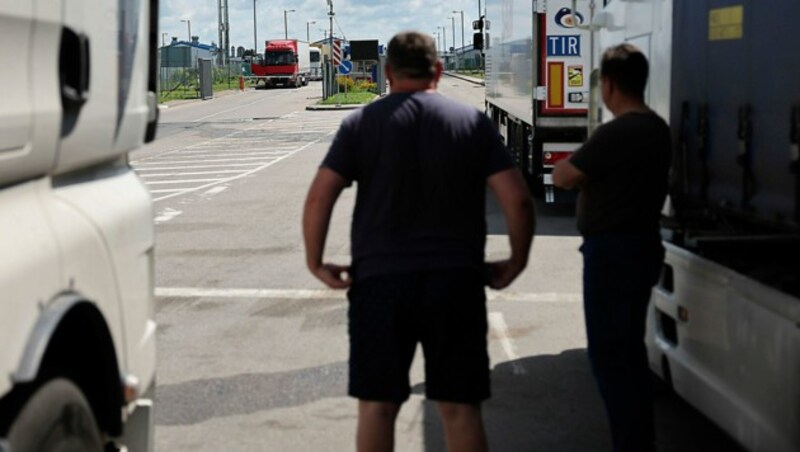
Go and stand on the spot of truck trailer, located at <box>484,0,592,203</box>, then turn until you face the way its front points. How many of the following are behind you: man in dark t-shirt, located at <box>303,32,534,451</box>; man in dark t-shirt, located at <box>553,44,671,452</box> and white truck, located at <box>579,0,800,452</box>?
3

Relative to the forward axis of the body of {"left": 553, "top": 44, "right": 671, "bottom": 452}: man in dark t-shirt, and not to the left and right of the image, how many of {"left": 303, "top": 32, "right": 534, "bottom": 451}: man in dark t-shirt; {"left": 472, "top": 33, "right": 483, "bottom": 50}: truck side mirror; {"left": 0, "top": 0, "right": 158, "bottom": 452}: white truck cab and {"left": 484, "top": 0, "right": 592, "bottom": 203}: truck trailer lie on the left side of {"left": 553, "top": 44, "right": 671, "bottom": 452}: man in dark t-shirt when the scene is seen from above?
2

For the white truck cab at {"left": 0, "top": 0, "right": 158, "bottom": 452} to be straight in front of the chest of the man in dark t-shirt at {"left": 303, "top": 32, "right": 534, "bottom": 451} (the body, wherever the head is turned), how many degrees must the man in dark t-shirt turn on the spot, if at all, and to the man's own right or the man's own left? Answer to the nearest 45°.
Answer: approximately 135° to the man's own left

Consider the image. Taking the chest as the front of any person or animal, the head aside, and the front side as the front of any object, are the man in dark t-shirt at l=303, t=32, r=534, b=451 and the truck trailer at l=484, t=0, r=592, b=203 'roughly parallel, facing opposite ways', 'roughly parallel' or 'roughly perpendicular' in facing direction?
roughly parallel

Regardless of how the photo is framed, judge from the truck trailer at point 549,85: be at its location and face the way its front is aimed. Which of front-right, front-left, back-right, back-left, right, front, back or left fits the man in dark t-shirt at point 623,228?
back

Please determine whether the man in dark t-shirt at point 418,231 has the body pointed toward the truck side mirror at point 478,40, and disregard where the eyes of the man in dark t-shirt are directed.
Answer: yes

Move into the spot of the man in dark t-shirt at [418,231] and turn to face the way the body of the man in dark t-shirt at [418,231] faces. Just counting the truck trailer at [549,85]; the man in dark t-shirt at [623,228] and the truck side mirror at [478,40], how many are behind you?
0

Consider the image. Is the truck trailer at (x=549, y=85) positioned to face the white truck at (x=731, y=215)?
no

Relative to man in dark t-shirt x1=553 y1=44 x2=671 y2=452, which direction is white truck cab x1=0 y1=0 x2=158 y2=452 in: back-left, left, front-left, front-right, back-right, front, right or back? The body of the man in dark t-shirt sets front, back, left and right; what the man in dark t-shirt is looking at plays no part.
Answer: left

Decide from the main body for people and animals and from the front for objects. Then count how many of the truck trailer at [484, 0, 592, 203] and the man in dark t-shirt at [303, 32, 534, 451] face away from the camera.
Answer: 2

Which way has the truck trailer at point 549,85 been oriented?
away from the camera

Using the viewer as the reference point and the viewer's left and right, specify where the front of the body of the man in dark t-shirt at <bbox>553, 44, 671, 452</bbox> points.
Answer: facing away from the viewer and to the left of the viewer

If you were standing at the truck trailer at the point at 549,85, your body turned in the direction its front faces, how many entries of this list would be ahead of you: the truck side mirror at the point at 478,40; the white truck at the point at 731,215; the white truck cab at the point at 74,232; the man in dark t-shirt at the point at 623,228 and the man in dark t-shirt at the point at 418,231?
1

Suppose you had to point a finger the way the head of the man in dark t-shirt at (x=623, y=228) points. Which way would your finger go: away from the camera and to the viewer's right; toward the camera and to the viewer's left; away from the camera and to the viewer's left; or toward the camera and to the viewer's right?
away from the camera and to the viewer's left

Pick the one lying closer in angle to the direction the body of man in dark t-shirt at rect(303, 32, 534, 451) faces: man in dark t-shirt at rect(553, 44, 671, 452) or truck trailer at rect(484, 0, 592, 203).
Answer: the truck trailer

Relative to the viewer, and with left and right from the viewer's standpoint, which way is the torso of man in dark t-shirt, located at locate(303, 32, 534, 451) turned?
facing away from the viewer

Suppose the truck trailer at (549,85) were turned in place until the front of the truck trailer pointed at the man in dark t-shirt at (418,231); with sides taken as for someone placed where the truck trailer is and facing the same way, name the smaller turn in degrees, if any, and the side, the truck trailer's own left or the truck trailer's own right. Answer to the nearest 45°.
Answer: approximately 180°

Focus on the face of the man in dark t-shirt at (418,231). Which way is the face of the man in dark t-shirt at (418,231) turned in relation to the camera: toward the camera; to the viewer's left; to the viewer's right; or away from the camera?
away from the camera

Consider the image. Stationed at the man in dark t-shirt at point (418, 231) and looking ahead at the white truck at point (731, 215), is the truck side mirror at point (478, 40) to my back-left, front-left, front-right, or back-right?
front-left

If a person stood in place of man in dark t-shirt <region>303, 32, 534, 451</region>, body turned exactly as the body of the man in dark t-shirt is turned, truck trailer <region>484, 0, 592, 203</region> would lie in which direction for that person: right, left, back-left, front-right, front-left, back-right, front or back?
front

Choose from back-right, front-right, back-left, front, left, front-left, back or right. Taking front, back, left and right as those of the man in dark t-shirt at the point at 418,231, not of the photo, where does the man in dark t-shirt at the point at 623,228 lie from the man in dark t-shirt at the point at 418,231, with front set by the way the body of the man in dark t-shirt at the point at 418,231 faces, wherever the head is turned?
front-right
